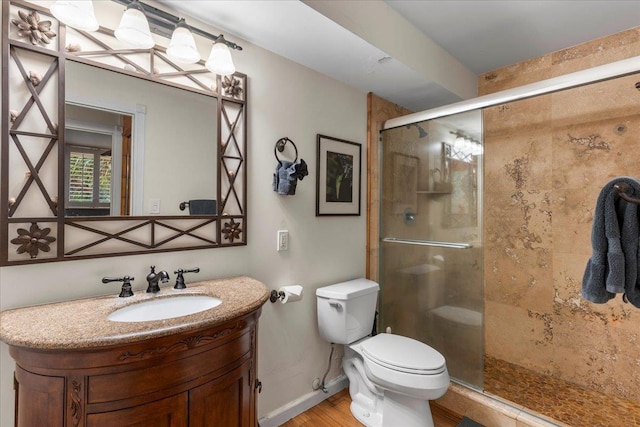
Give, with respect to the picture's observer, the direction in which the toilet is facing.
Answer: facing the viewer and to the right of the viewer

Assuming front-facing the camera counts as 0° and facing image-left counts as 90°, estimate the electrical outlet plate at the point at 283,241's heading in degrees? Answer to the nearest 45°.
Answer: approximately 315°

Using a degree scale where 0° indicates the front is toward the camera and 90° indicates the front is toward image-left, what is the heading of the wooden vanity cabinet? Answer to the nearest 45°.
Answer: approximately 315°

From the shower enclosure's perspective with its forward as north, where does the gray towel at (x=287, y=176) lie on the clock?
The gray towel is roughly at 12 o'clock from the shower enclosure.
